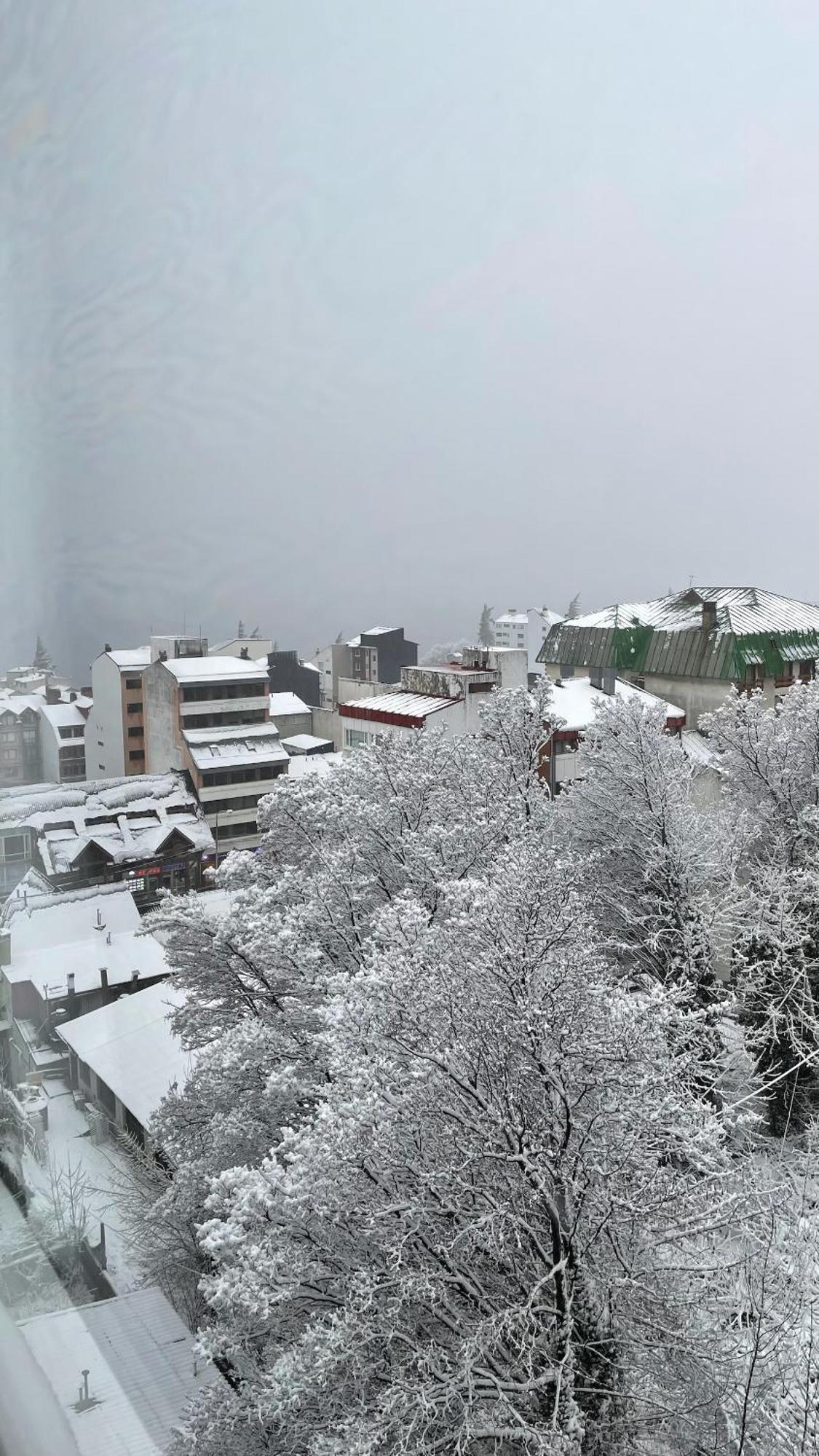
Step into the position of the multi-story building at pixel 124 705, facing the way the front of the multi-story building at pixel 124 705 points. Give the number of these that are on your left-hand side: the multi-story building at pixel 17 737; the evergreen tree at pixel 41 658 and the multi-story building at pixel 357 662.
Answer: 1

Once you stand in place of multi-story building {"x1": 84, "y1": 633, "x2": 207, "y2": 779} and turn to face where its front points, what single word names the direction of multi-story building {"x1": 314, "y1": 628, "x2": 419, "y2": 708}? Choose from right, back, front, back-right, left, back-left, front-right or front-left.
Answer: left

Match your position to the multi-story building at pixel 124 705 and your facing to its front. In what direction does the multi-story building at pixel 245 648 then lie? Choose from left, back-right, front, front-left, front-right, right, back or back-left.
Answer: left

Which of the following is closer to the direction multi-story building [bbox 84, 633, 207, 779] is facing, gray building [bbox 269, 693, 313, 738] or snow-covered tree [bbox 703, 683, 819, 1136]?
the snow-covered tree

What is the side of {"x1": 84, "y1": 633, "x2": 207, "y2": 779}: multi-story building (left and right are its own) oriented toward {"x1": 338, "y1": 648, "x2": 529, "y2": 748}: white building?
left

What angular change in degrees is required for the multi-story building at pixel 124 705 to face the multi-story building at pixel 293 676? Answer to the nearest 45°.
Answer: approximately 90° to its left

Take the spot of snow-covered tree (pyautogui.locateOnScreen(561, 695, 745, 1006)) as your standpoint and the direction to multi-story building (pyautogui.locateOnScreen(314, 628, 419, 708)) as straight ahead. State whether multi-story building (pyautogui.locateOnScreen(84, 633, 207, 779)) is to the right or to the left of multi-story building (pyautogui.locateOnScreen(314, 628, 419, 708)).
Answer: left

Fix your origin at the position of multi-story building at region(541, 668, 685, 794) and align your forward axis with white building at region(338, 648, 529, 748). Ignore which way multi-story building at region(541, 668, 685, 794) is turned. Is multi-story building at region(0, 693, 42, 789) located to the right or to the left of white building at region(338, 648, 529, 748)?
left

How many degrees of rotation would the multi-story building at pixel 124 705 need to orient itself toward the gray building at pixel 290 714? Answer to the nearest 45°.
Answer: approximately 90° to its left

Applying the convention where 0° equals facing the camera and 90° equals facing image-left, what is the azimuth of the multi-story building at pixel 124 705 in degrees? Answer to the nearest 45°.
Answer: approximately 315°

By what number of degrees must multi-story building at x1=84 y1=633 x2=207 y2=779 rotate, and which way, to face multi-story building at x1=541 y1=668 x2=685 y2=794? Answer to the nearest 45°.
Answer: approximately 90° to its left
